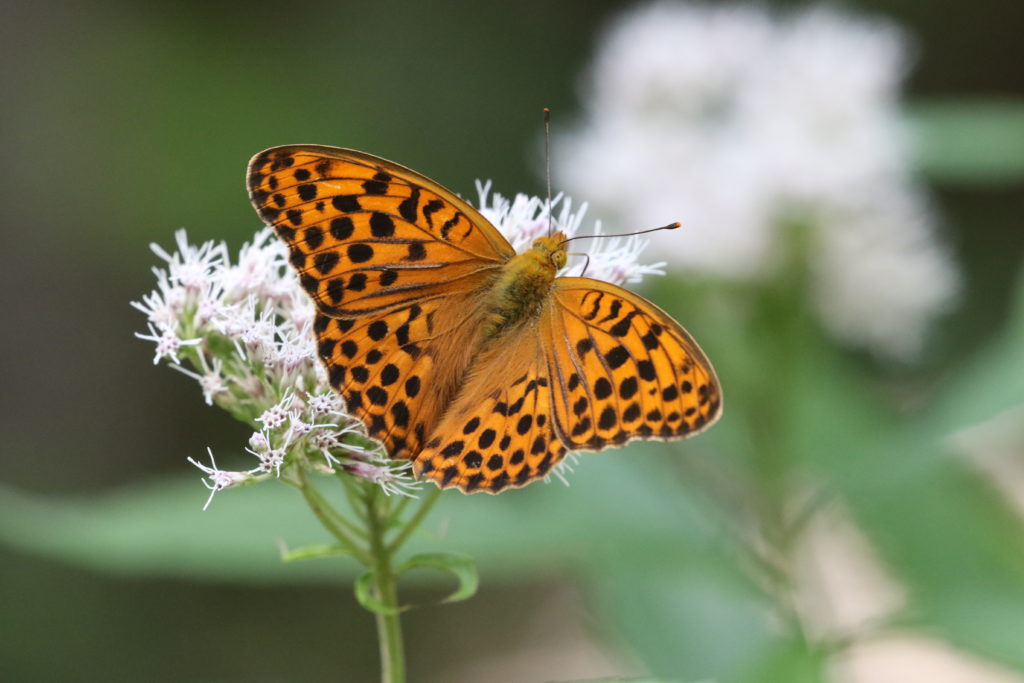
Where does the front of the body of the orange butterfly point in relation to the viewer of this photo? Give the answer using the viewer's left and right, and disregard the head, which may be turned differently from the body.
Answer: facing away from the viewer and to the right of the viewer

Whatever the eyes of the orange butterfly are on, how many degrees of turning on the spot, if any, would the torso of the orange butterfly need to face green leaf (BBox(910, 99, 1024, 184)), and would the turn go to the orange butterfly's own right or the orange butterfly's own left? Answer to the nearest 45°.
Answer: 0° — it already faces it
